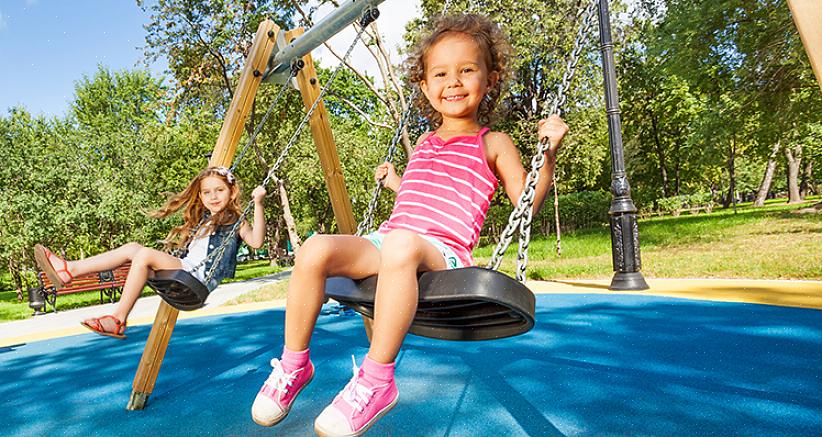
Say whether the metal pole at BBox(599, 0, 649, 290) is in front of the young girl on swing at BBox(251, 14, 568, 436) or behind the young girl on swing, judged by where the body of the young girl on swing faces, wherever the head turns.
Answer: behind

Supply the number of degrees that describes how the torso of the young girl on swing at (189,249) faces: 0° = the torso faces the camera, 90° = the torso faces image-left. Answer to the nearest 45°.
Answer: approximately 45°

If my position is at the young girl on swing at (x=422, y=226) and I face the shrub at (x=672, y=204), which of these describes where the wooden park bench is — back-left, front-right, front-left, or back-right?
front-left

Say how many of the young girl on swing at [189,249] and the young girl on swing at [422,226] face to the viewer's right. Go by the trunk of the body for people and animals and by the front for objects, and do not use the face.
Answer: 0

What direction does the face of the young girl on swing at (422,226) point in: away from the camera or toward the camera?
toward the camera

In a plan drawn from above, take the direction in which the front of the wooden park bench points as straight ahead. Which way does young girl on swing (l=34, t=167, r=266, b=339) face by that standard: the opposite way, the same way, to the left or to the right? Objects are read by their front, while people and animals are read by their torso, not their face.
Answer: to the right

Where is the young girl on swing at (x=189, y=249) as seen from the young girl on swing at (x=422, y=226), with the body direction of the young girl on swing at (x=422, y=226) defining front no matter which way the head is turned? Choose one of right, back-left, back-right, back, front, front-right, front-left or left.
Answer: right

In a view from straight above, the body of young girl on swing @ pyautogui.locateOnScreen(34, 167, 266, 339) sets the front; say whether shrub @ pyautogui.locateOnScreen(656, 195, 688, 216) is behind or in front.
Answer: behind

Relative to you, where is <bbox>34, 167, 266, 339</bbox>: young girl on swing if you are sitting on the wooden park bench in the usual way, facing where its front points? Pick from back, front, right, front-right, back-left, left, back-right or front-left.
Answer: front-right

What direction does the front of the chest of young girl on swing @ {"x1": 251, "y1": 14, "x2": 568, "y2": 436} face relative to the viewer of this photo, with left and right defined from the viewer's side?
facing the viewer and to the left of the viewer

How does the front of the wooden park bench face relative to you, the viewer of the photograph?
facing the viewer and to the right of the viewer

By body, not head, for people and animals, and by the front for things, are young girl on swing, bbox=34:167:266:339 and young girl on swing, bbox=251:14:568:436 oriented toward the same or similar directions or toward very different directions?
same or similar directions

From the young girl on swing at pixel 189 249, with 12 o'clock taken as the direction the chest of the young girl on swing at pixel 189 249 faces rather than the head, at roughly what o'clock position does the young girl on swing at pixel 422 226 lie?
the young girl on swing at pixel 422 226 is roughly at 10 o'clock from the young girl on swing at pixel 189 249.
